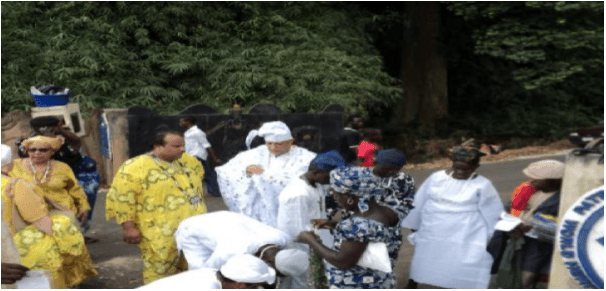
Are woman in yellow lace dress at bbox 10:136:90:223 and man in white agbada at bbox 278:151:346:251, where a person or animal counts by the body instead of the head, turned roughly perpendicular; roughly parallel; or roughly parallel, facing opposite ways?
roughly perpendicular

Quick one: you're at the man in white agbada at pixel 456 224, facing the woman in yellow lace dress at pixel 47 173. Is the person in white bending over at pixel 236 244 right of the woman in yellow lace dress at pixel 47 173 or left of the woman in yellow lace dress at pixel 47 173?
left

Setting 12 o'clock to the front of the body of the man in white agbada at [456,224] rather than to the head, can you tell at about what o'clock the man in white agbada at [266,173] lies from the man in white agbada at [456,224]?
the man in white agbada at [266,173] is roughly at 3 o'clock from the man in white agbada at [456,224].

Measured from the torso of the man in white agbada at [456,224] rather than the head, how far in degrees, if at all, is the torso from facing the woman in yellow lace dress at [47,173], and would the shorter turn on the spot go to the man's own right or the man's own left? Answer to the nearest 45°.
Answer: approximately 90° to the man's own right

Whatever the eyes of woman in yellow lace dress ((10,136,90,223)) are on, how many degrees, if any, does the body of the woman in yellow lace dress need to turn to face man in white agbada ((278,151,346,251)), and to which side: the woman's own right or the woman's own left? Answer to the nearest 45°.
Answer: approximately 45° to the woman's own left
